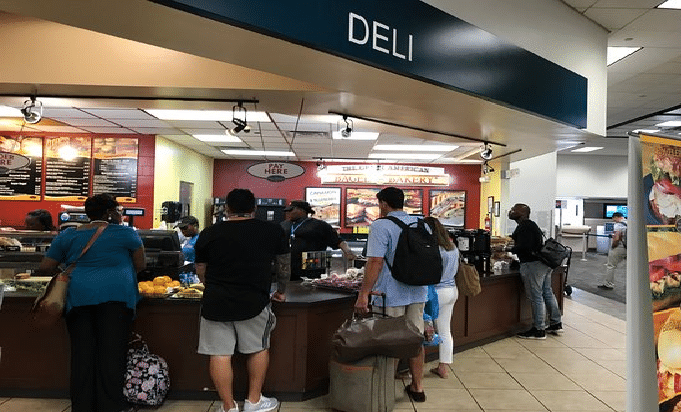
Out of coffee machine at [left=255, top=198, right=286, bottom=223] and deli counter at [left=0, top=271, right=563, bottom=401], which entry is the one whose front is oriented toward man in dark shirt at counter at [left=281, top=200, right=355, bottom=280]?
the coffee machine

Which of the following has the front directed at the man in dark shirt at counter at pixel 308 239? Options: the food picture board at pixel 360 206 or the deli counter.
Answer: the food picture board

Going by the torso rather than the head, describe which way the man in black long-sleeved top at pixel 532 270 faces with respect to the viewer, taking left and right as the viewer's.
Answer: facing to the left of the viewer

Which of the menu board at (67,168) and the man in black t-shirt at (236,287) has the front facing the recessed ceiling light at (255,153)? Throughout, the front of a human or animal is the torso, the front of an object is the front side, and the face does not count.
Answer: the man in black t-shirt

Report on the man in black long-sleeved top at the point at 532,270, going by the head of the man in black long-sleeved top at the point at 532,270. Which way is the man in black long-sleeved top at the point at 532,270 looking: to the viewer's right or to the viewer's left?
to the viewer's left

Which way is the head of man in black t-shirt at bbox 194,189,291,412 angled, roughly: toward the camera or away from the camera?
away from the camera

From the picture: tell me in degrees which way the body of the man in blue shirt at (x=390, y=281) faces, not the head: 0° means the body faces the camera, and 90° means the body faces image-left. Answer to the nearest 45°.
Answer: approximately 135°

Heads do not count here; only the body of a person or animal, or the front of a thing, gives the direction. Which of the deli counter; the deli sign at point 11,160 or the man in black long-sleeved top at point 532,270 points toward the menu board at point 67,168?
the man in black long-sleeved top

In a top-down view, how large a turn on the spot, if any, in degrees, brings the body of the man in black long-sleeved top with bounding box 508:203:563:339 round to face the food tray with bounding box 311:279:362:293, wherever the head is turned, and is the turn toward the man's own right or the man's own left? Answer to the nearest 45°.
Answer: approximately 45° to the man's own left

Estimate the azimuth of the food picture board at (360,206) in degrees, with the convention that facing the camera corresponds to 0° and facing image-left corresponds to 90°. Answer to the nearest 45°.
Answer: approximately 0°
